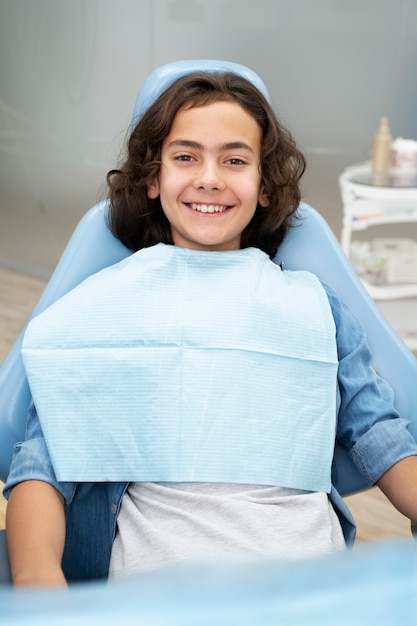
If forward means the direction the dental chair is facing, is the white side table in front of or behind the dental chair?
behind

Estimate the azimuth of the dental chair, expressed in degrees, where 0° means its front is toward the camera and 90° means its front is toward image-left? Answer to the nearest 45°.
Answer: approximately 0°
